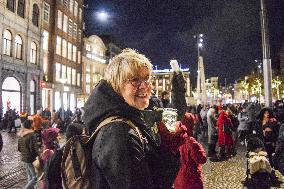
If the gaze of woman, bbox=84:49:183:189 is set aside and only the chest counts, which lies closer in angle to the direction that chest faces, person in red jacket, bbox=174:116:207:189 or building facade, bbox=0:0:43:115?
the person in red jacket

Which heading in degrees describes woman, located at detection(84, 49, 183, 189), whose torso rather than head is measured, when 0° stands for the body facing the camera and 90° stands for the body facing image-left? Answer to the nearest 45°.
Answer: approximately 270°

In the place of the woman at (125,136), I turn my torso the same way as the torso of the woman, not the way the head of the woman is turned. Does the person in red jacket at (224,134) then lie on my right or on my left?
on my left

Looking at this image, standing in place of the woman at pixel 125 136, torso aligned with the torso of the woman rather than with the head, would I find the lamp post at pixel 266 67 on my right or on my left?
on my left

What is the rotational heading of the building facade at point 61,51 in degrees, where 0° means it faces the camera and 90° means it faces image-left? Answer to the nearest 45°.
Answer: approximately 315°

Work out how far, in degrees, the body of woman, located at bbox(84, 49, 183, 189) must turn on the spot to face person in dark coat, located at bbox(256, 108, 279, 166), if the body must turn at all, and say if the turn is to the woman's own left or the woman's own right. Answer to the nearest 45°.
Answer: approximately 45° to the woman's own left

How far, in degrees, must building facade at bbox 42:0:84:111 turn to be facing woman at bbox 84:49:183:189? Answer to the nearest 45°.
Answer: approximately 45° to its right
